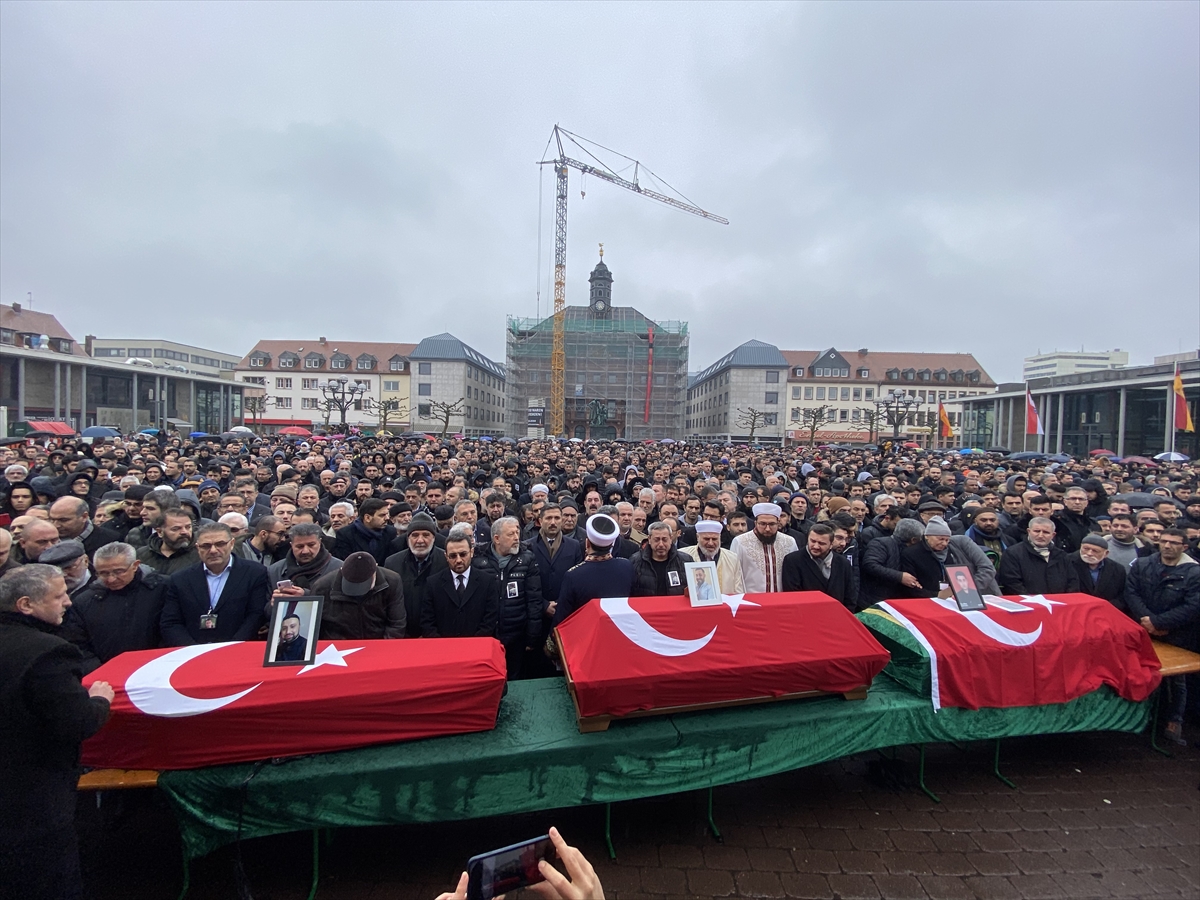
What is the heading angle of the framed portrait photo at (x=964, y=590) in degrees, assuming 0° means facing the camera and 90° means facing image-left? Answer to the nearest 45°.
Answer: approximately 0°

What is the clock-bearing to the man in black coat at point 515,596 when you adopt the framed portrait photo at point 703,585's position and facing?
The man in black coat is roughly at 4 o'clock from the framed portrait photo.

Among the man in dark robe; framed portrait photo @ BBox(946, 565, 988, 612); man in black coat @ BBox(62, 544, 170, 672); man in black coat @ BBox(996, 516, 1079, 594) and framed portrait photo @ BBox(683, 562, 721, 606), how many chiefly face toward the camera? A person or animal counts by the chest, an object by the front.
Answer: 4

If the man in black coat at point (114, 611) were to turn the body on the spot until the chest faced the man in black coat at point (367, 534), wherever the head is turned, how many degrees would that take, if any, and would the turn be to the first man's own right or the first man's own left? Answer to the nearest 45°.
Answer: approximately 135° to the first man's own left

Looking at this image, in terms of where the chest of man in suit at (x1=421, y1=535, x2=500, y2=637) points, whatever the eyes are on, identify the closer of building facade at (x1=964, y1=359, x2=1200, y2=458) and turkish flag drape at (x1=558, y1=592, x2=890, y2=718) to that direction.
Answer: the turkish flag drape

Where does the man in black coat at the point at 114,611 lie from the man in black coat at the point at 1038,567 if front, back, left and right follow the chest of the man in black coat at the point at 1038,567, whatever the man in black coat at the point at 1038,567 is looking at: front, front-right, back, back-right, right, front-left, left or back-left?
front-right

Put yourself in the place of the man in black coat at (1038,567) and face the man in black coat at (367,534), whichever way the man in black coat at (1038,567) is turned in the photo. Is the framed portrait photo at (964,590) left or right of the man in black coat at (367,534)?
left

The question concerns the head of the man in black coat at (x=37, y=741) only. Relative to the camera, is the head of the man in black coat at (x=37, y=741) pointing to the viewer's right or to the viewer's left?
to the viewer's right

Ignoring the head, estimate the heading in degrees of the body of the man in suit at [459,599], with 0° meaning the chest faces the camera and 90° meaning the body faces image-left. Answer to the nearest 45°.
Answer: approximately 0°
